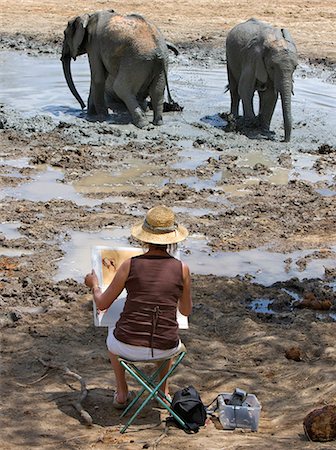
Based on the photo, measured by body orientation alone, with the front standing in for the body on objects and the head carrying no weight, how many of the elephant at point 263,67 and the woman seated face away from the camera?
1

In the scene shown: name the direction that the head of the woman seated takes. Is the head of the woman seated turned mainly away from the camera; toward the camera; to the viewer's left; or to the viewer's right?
away from the camera

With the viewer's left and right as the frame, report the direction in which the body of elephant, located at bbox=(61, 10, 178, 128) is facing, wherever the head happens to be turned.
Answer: facing away from the viewer and to the left of the viewer

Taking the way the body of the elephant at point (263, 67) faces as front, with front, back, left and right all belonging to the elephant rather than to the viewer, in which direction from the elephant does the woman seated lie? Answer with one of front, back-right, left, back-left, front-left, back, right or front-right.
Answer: front-right

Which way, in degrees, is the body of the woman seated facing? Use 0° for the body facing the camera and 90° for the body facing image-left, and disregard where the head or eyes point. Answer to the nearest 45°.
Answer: approximately 180°

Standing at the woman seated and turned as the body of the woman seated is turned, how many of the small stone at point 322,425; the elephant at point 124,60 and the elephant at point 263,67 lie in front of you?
2

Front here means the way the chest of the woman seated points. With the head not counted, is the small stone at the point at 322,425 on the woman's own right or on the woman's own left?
on the woman's own right

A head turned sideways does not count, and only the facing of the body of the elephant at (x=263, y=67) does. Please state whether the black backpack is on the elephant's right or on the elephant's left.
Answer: on the elephant's right

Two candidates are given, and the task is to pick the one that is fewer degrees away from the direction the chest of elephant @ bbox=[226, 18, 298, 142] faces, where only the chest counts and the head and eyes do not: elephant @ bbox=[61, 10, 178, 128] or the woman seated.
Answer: the woman seated

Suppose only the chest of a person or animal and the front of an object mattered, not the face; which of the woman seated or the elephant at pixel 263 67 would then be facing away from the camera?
the woman seated

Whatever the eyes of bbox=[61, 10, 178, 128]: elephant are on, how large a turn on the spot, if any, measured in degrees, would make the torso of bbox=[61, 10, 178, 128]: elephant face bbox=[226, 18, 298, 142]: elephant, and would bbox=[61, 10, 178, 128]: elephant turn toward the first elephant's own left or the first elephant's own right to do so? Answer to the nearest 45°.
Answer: approximately 135° to the first elephant's own right

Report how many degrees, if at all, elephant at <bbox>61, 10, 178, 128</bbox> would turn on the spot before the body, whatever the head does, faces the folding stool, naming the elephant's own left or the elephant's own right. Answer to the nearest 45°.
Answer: approximately 135° to the elephant's own left

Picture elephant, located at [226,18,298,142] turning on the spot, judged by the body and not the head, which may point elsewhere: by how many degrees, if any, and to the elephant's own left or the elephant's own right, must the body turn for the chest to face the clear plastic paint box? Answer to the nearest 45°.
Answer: approximately 45° to the elephant's own right
